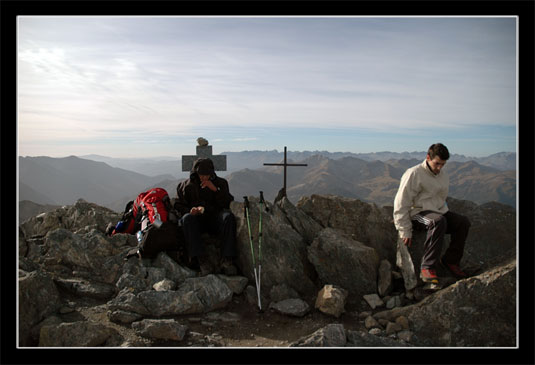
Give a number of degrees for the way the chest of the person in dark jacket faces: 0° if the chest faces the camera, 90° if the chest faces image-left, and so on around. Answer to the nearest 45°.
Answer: approximately 0°

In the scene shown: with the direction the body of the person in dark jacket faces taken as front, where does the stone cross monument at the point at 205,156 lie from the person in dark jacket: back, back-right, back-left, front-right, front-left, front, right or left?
back

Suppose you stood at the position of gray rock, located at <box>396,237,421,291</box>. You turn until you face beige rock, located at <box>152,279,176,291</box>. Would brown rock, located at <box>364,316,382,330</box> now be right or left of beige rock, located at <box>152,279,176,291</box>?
left
